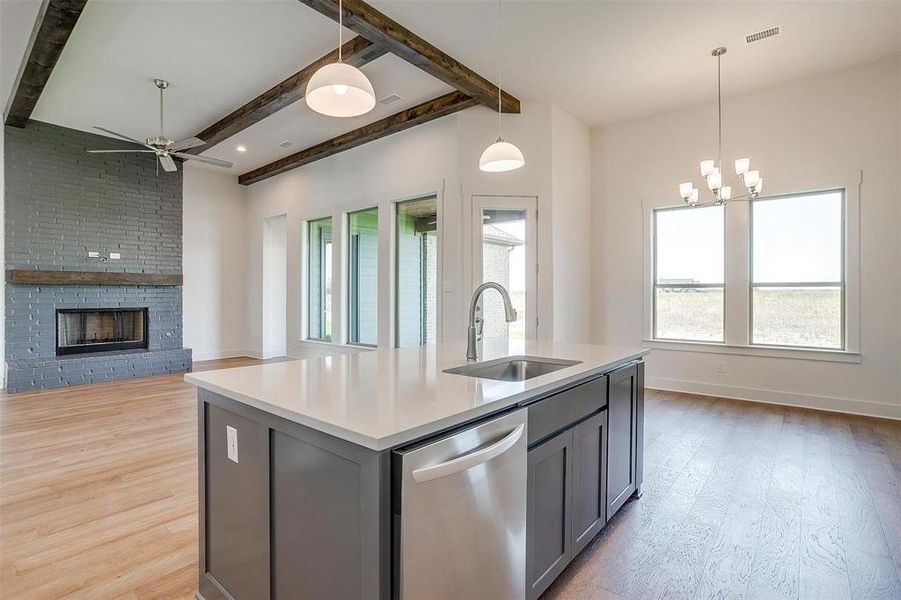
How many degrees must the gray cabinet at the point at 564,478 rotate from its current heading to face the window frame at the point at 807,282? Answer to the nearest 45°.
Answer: approximately 90° to its left

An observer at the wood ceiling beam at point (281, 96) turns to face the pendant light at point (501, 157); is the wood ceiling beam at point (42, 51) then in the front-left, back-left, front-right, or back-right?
back-right

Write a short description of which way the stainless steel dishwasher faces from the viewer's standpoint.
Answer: facing the viewer and to the right of the viewer

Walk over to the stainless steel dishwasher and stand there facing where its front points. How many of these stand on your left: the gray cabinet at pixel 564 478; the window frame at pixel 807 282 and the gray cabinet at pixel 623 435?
3

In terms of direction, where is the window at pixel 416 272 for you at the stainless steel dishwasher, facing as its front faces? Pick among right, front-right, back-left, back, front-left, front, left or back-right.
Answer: back-left

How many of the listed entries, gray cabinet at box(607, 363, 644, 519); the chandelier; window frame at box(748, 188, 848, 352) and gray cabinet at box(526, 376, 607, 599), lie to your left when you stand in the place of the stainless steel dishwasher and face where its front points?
4

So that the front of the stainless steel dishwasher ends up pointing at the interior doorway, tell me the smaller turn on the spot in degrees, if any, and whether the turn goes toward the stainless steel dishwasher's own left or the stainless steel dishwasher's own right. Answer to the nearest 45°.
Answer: approximately 180°

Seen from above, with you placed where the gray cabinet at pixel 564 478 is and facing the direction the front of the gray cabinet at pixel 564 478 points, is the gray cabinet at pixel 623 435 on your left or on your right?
on your left

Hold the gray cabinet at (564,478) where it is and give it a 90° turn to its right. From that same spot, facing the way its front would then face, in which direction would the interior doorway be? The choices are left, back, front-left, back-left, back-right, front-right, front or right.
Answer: right

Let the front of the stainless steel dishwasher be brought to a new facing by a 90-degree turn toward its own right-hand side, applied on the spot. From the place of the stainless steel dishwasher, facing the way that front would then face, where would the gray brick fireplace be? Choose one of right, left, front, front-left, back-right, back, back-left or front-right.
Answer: right

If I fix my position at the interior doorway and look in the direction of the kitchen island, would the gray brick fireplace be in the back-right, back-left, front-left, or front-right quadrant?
front-right

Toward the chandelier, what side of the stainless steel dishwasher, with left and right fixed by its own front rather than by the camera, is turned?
left

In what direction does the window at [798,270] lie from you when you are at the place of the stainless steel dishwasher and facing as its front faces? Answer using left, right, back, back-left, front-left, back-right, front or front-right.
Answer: left

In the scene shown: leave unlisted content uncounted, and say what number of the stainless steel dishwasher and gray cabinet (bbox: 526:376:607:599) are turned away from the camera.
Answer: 0

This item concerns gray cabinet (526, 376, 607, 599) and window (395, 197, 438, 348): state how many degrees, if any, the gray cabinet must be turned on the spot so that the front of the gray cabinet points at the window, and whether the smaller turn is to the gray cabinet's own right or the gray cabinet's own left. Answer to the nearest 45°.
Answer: approximately 180°
